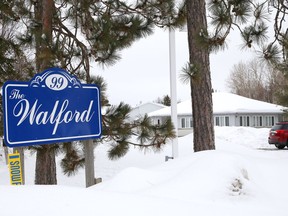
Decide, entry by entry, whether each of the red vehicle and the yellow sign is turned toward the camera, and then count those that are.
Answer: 1

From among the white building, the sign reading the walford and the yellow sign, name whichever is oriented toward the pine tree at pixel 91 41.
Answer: the white building

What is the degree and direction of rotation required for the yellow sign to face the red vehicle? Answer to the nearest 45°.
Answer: approximately 135° to its left

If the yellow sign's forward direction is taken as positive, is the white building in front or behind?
behind

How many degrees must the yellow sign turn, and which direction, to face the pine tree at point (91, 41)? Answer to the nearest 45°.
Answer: approximately 135° to its left

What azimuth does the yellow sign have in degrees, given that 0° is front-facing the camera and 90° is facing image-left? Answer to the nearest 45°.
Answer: approximately 0°

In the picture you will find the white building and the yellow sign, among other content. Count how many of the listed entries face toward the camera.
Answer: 2

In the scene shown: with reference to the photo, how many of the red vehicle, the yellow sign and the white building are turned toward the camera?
2
